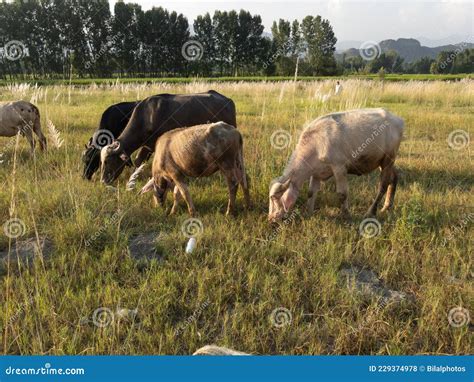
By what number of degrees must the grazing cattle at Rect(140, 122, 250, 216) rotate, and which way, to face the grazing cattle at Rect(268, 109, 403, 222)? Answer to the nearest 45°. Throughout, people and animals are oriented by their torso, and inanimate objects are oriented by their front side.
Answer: approximately 180°

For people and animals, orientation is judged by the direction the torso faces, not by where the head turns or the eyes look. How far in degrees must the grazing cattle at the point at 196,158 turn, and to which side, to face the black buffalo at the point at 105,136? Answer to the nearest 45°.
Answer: approximately 45° to its right

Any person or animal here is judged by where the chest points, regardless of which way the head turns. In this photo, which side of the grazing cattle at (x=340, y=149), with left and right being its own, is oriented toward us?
left

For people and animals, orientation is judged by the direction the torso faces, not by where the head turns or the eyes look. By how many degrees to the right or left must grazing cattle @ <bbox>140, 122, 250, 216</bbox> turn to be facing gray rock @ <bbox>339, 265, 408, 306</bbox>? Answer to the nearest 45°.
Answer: approximately 135° to its left

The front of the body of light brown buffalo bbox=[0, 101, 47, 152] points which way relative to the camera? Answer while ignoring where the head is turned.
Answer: to the viewer's left

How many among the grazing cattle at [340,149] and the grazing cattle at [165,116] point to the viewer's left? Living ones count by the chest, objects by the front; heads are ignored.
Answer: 2

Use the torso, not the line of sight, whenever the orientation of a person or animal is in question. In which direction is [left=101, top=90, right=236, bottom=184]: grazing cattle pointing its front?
to the viewer's left

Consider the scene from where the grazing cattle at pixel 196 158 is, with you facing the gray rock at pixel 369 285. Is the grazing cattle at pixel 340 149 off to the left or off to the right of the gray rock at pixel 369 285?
left

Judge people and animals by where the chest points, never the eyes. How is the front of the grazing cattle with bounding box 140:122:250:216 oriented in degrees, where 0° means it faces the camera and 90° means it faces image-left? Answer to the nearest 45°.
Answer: approximately 90°

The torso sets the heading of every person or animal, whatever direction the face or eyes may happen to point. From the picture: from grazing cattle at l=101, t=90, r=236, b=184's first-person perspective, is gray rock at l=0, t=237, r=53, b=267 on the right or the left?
on its left
